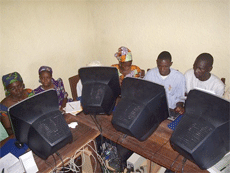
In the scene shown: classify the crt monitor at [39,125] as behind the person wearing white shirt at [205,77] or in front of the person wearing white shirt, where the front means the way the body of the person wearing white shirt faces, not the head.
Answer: in front

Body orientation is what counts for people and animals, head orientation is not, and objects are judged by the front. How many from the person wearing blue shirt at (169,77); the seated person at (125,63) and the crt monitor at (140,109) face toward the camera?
2

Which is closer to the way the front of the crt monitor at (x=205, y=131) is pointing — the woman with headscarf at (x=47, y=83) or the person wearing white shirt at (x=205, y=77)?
the person wearing white shirt

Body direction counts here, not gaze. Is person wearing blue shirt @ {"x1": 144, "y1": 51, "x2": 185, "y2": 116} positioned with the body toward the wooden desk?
yes

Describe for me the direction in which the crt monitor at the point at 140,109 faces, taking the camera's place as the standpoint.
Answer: facing away from the viewer and to the right of the viewer

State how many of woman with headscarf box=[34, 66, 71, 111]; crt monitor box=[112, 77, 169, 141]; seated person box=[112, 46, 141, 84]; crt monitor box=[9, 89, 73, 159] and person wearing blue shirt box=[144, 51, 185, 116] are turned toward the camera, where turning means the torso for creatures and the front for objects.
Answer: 3

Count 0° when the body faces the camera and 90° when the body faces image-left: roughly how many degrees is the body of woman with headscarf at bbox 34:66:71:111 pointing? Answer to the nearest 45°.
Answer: approximately 0°

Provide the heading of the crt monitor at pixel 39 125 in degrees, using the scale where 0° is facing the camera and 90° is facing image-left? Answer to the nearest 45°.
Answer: approximately 135°

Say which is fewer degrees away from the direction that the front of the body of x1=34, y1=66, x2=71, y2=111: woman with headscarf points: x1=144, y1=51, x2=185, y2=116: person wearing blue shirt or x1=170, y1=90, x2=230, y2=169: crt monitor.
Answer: the crt monitor

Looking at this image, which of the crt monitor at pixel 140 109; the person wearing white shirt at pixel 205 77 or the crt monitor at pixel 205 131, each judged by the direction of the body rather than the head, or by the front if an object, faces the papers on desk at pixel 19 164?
the person wearing white shirt

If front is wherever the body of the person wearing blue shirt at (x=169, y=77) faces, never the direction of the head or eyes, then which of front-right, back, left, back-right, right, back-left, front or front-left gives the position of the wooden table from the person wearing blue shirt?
front-right

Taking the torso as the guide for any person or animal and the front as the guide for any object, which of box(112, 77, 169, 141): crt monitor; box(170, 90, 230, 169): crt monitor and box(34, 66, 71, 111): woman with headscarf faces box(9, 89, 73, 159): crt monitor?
the woman with headscarf
